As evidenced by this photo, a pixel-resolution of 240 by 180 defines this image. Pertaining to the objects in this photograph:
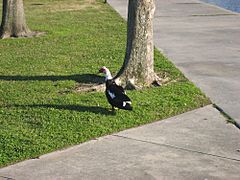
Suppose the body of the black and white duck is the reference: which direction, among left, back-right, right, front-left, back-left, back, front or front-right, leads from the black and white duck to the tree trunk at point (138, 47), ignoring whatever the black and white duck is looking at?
right

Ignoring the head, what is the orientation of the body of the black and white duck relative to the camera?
to the viewer's left
